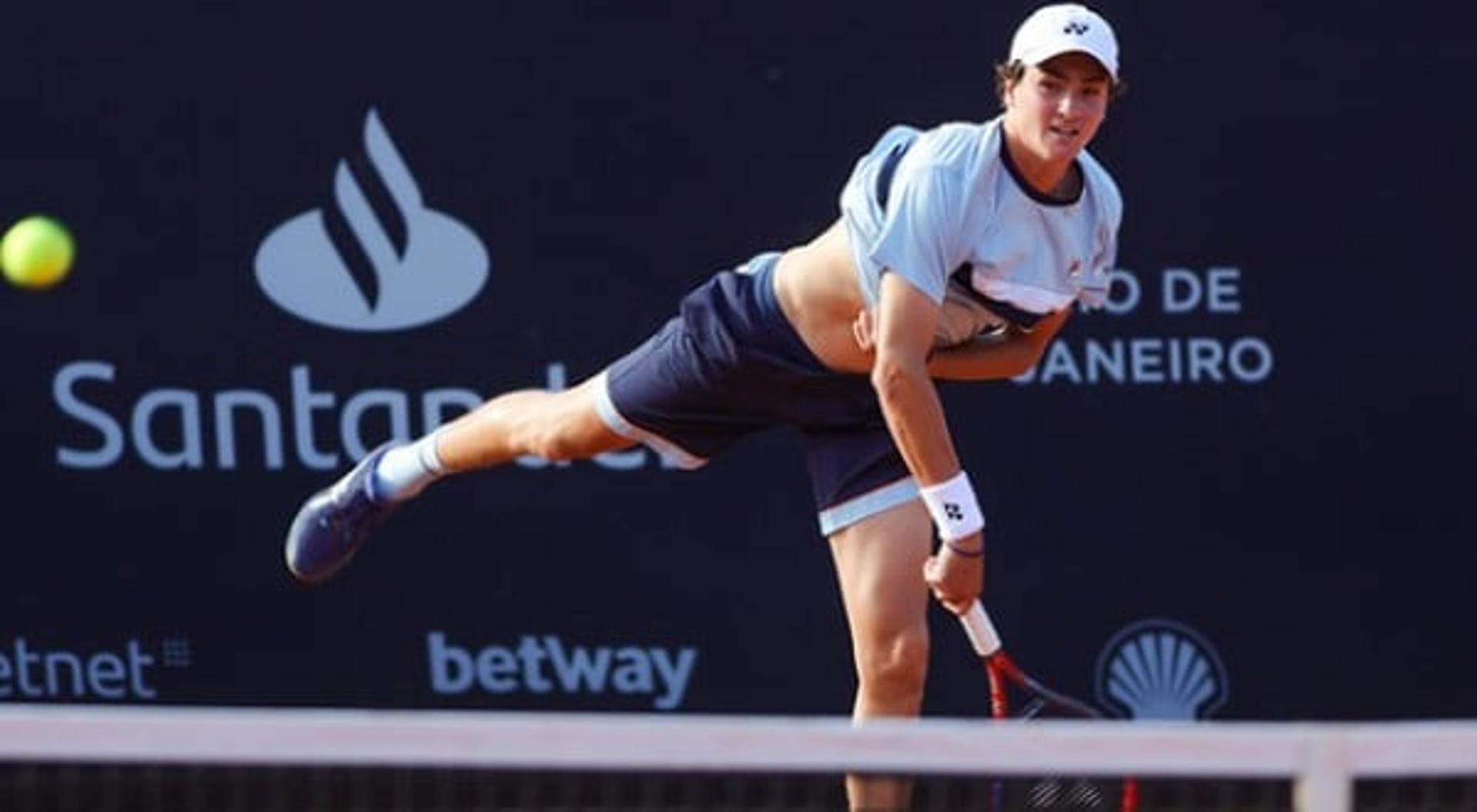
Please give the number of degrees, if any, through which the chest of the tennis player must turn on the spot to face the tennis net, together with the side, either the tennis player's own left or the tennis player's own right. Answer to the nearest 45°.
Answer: approximately 45° to the tennis player's own right

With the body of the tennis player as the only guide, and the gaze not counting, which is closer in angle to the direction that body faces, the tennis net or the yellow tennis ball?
the tennis net

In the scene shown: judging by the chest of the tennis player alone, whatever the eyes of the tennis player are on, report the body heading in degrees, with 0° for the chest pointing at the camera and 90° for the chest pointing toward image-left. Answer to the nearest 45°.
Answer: approximately 315°
